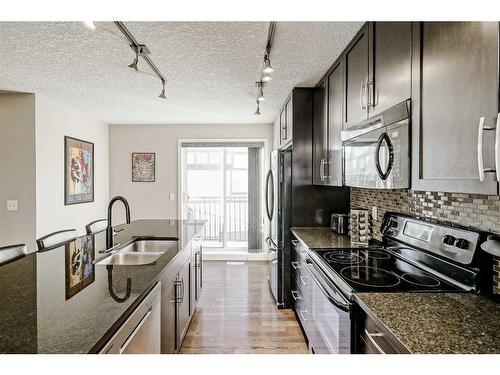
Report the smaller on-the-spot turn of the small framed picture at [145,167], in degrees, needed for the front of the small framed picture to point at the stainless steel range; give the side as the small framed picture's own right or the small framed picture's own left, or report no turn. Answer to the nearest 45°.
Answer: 0° — it already faces it

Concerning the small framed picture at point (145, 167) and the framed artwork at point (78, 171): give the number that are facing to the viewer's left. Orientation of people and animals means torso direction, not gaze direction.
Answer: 0

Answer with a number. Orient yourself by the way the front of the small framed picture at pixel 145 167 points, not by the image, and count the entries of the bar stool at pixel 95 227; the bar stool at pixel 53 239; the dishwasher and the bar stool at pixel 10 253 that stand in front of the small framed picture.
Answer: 4

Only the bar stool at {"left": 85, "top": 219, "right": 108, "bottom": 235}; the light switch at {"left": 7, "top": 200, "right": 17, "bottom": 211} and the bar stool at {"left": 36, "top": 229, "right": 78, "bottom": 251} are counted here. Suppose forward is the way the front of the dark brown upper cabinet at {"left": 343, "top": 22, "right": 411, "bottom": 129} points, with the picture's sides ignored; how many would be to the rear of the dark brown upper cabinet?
0

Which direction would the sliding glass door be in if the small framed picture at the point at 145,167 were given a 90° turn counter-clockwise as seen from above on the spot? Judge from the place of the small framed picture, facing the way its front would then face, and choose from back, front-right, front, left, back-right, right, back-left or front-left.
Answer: front

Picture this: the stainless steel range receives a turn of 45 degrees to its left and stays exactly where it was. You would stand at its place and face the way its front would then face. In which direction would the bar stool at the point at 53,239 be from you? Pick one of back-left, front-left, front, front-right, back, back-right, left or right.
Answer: right

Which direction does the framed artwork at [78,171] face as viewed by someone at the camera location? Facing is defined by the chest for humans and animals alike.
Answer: facing the viewer and to the right of the viewer

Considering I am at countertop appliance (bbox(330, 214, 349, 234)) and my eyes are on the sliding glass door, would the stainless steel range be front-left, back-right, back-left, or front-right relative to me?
back-left

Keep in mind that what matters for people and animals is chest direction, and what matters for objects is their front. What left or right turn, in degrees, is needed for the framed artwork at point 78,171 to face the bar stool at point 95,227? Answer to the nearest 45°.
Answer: approximately 45° to its right

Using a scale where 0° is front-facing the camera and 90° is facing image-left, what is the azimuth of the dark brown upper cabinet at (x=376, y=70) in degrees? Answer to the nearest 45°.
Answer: approximately 45°

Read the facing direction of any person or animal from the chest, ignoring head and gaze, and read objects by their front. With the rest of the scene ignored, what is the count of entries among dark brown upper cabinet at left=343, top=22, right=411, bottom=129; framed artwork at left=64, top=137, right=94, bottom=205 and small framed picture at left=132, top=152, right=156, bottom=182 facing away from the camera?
0

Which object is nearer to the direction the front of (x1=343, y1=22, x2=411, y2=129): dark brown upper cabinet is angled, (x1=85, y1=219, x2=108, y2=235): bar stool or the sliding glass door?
the bar stool

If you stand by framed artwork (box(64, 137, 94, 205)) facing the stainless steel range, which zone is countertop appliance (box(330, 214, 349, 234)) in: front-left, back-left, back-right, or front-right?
front-left

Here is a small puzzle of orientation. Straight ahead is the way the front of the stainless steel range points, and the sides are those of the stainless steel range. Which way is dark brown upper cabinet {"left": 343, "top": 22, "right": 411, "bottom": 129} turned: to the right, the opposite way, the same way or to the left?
the same way

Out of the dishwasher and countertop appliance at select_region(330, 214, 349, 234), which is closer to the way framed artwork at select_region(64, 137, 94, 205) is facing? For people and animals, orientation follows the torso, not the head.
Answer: the countertop appliance

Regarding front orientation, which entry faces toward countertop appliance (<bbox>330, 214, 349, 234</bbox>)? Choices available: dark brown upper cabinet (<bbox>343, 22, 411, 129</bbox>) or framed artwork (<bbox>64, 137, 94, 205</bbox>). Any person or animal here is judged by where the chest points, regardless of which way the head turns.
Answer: the framed artwork

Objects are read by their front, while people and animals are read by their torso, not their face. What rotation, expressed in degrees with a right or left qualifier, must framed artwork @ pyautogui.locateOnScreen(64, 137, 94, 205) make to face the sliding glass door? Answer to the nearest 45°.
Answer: approximately 45° to its left

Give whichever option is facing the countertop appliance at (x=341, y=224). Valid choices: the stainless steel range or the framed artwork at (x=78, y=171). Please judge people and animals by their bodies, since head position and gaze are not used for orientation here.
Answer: the framed artwork

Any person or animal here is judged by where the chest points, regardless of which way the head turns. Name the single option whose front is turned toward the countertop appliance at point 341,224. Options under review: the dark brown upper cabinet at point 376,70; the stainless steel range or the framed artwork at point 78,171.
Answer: the framed artwork

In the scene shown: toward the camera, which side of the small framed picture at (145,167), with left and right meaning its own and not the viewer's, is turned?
front

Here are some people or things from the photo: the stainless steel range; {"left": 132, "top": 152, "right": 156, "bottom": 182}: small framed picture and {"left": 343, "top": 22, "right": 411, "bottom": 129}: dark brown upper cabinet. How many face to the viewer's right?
0

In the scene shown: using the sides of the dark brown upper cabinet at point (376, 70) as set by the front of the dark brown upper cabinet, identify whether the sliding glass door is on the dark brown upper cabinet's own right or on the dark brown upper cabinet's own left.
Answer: on the dark brown upper cabinet's own right
